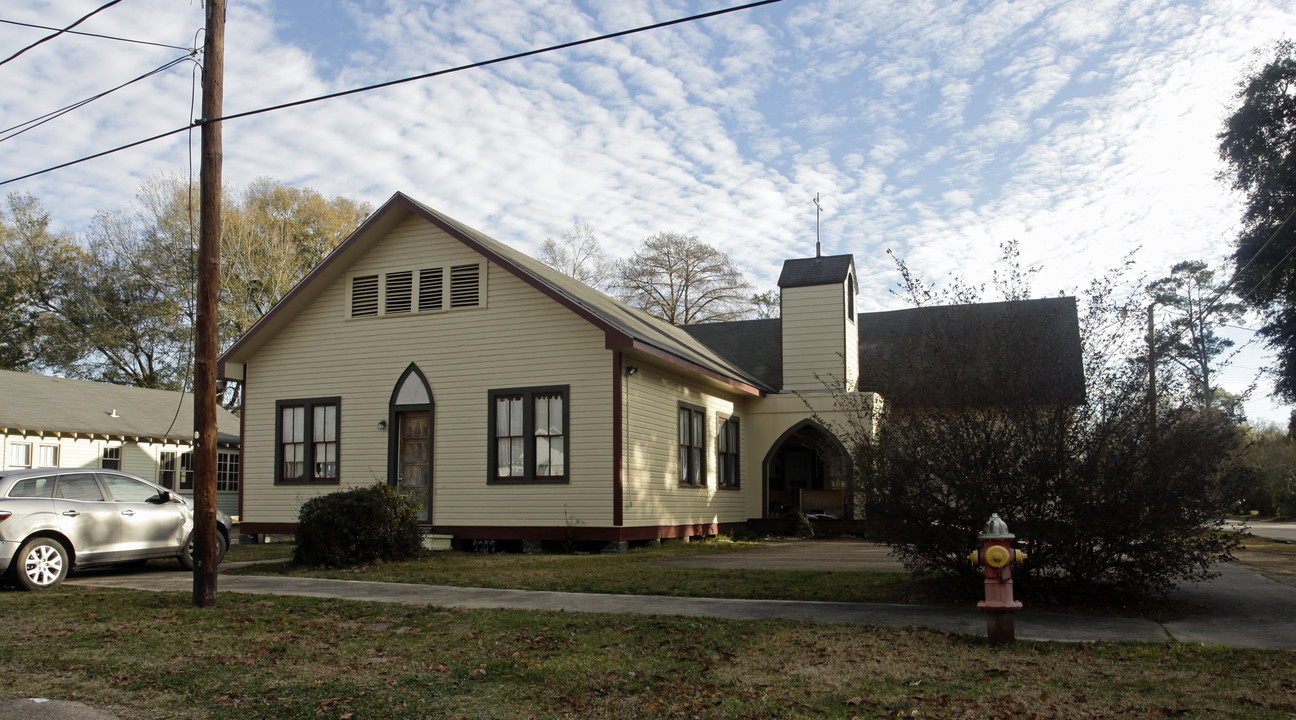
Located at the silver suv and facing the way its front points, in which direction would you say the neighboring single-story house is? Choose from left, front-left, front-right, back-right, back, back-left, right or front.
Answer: front-left

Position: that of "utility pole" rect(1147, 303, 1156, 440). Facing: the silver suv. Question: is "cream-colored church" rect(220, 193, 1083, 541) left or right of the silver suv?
right

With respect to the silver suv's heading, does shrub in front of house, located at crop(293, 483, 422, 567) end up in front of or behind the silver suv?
in front

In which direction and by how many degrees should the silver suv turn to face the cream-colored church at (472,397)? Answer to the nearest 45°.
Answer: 0° — it already faces it

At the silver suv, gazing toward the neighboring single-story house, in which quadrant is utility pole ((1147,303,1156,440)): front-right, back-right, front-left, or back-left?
front-right

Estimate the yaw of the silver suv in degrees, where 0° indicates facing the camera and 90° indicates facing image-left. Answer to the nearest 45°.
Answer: approximately 225°
